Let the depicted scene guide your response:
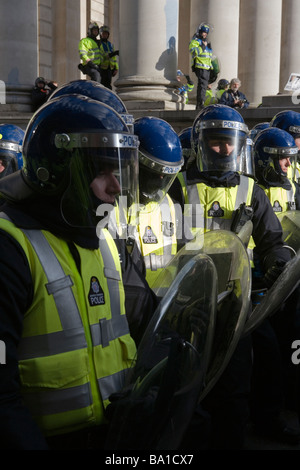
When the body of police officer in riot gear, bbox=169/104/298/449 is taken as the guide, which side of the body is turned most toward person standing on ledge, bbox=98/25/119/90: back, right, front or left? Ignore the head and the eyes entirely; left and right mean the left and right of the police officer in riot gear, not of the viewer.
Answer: back

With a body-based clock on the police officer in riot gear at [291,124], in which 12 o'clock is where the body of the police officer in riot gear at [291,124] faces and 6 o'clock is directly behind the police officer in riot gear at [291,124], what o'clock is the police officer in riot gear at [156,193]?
the police officer in riot gear at [156,193] is roughly at 2 o'clock from the police officer in riot gear at [291,124].

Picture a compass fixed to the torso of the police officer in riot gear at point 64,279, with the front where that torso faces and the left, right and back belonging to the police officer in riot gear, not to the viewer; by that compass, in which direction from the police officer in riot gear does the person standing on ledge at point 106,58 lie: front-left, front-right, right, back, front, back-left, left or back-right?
back-left

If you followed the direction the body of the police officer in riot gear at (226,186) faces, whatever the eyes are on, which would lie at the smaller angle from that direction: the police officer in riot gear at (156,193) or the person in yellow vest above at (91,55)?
the police officer in riot gear

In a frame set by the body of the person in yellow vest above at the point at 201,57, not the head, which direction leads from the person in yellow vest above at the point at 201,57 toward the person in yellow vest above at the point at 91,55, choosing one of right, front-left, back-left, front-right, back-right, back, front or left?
back-right

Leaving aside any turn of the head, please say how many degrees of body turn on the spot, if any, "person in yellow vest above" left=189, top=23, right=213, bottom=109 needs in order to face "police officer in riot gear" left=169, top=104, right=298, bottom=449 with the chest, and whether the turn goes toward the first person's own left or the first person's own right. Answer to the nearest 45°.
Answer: approximately 45° to the first person's own right

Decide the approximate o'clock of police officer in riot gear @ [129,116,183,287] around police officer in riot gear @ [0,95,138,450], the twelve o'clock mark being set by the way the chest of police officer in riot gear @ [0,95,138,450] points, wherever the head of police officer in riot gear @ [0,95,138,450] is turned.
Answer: police officer in riot gear @ [129,116,183,287] is roughly at 8 o'clock from police officer in riot gear @ [0,95,138,450].

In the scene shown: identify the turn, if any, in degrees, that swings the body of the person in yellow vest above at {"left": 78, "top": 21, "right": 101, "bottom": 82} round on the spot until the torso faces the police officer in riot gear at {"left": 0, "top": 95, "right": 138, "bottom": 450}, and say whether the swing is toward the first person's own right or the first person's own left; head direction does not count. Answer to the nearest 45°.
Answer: approximately 45° to the first person's own right

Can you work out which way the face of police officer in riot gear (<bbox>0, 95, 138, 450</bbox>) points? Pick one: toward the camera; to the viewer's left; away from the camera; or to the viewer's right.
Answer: to the viewer's right

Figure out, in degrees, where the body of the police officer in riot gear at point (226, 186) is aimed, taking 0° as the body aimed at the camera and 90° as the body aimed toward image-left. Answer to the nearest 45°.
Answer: approximately 0°

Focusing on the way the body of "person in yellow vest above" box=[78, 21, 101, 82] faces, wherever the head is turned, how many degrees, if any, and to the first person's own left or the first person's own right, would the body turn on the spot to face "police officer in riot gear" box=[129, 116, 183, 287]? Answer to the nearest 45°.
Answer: approximately 45° to the first person's own right

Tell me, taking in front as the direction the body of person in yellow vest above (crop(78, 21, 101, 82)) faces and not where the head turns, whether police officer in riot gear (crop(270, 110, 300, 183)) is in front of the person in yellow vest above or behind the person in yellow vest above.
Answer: in front

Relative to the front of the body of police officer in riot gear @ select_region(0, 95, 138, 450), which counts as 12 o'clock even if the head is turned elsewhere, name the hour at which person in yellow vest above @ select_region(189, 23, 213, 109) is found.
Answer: The person in yellow vest above is roughly at 8 o'clock from the police officer in riot gear.

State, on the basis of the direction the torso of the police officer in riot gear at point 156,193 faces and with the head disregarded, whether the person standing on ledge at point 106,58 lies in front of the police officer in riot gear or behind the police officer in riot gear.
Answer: behind
